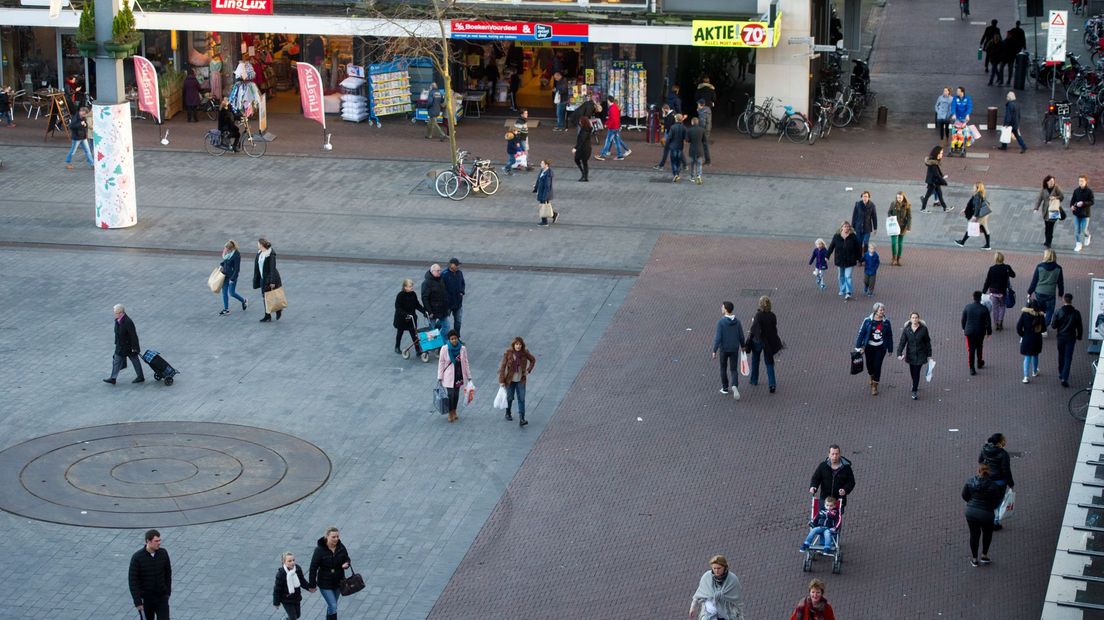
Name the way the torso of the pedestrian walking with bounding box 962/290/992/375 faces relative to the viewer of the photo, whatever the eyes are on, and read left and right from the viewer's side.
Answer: facing away from the viewer

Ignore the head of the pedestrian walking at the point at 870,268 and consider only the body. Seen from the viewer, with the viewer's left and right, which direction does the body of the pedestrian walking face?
facing the viewer

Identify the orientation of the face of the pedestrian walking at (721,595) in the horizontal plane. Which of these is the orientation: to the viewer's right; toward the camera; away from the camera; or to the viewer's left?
toward the camera

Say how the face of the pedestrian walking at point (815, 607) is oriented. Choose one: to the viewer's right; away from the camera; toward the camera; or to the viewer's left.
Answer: toward the camera

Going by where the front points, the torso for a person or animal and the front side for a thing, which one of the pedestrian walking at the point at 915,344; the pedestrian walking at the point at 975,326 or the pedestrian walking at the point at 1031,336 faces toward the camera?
the pedestrian walking at the point at 915,344

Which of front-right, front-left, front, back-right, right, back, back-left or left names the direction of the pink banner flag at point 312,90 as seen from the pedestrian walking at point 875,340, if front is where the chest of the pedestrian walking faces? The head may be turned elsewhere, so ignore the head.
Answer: back-right

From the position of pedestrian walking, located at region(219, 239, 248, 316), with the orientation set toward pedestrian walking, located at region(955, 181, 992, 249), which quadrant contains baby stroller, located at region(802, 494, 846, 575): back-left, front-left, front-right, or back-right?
front-right

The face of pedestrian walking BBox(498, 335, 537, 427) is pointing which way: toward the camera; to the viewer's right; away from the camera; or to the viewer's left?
toward the camera

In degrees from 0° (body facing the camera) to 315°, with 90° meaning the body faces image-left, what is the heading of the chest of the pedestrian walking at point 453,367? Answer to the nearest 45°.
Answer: approximately 0°

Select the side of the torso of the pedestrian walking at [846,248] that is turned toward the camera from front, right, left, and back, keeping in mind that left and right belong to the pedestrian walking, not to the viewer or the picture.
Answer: front

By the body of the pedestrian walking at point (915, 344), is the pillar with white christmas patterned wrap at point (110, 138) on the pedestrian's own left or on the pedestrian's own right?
on the pedestrian's own right

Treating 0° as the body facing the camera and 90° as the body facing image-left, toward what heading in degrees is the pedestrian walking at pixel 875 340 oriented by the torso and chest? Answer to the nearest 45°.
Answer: approximately 0°

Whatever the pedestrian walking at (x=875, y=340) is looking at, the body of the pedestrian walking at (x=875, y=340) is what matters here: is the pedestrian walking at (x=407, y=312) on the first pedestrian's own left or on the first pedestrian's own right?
on the first pedestrian's own right

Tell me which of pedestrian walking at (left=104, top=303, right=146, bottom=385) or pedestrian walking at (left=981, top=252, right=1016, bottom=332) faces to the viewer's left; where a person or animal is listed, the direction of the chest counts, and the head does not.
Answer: pedestrian walking at (left=104, top=303, right=146, bottom=385)

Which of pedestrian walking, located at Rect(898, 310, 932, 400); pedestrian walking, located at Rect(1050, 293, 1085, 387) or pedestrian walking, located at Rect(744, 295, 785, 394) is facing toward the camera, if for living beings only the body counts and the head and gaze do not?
pedestrian walking, located at Rect(898, 310, 932, 400)

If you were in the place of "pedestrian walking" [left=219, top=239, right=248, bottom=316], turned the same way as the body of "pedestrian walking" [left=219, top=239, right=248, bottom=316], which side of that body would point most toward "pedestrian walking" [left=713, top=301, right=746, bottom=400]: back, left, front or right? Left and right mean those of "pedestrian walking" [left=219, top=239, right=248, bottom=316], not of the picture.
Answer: left
